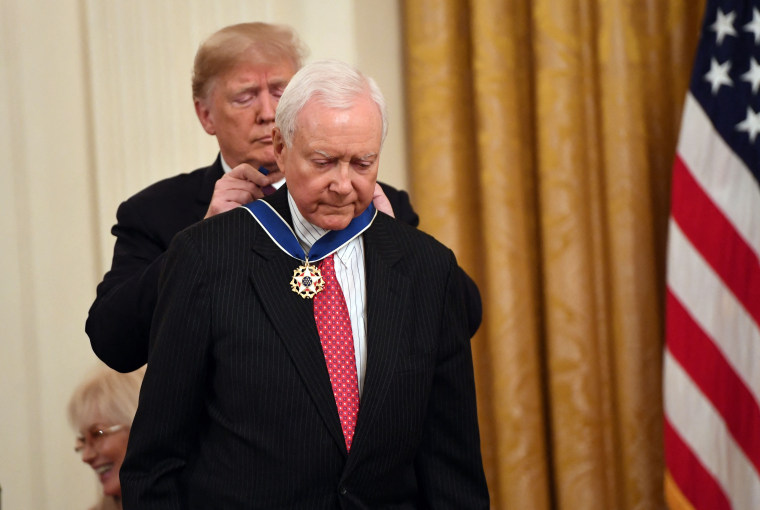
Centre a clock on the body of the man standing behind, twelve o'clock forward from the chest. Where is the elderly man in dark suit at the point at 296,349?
The elderly man in dark suit is roughly at 1 o'clock from the man standing behind.

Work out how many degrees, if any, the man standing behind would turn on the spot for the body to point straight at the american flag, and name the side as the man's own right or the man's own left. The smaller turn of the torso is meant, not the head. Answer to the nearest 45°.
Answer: approximately 90° to the man's own left

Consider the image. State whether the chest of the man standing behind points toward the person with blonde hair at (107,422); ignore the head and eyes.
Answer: no

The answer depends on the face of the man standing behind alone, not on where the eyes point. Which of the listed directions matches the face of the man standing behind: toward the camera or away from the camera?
toward the camera

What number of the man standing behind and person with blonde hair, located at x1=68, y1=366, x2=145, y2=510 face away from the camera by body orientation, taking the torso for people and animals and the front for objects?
0

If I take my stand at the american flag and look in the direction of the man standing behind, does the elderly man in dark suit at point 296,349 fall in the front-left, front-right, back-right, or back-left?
front-left

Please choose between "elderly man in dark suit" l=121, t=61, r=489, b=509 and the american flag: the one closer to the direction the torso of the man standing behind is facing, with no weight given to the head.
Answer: the elderly man in dark suit

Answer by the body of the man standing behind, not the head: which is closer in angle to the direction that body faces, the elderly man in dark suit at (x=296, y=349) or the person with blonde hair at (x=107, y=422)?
the elderly man in dark suit

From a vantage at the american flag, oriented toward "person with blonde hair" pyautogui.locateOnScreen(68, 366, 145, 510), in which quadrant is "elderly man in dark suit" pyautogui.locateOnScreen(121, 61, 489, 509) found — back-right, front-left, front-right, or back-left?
front-left

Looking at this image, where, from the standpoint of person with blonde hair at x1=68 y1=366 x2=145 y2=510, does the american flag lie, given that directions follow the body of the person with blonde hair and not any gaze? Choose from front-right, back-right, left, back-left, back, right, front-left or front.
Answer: back-left

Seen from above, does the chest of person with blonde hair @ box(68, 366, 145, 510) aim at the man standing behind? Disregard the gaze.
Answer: no
